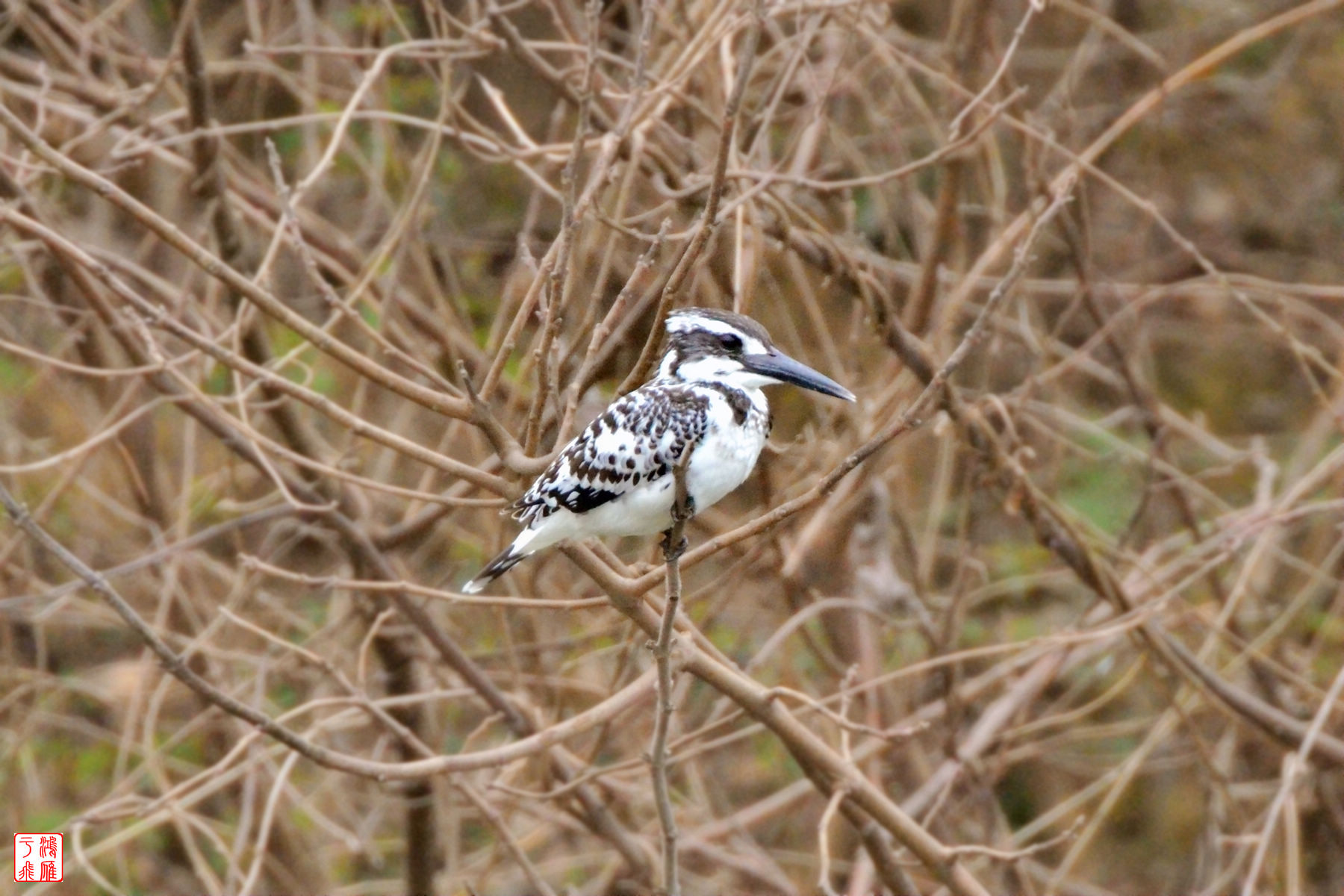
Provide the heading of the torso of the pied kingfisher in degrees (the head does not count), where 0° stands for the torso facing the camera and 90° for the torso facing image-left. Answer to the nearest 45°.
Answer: approximately 270°
